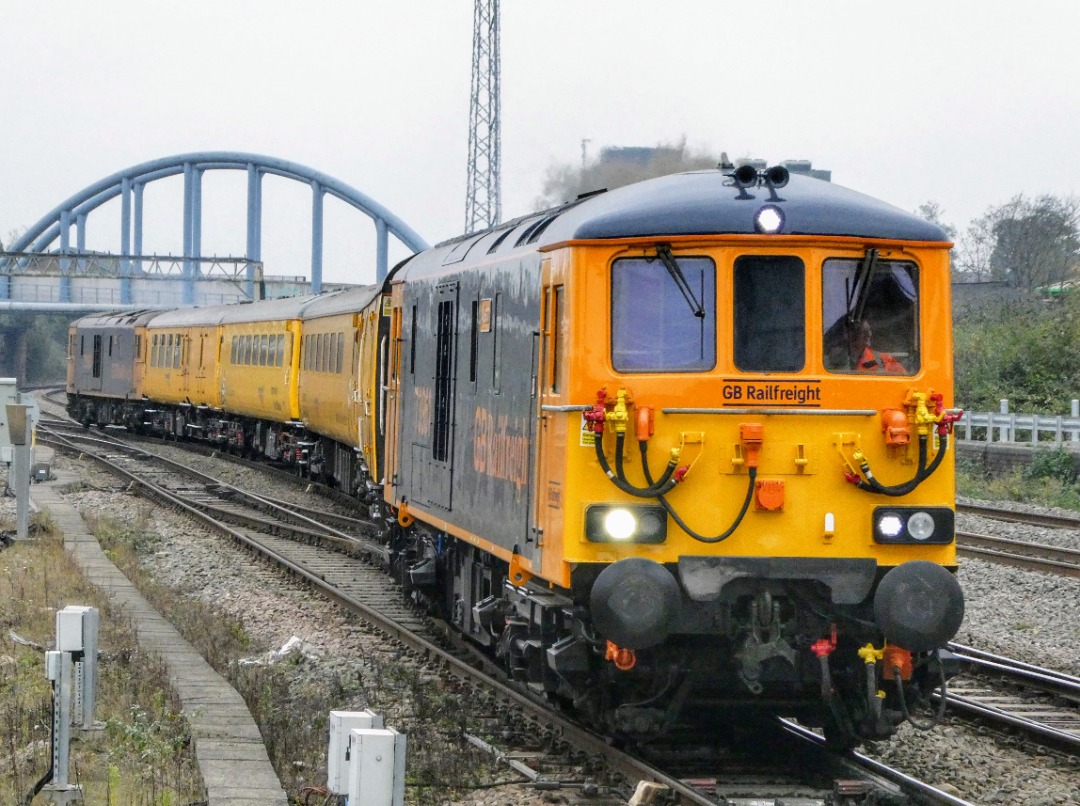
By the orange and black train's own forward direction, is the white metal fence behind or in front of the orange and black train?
behind

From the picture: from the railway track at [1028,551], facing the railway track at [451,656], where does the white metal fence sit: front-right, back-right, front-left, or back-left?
back-right

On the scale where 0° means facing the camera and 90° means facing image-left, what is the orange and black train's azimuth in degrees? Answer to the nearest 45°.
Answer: approximately 0°

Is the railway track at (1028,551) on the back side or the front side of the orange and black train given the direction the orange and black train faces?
on the back side
